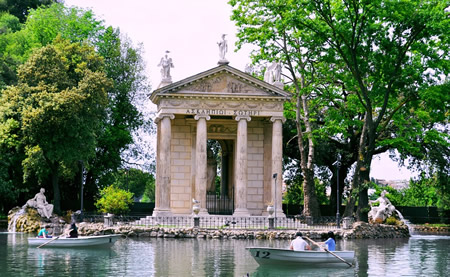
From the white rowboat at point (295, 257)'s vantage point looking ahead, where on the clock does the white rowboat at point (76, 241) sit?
the white rowboat at point (76, 241) is roughly at 1 o'clock from the white rowboat at point (295, 257).

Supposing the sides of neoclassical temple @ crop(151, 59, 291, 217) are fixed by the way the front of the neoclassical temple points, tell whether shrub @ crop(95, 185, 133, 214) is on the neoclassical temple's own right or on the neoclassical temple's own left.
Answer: on the neoclassical temple's own right

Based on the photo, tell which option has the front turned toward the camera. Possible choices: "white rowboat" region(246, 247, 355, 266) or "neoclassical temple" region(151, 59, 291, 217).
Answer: the neoclassical temple

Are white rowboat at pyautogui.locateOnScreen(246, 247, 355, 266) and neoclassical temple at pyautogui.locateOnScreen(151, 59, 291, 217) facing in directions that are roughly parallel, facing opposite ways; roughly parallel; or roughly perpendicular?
roughly perpendicular

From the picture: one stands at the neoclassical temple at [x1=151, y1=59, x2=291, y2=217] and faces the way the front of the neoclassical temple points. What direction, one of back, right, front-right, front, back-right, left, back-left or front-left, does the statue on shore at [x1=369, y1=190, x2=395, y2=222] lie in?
left

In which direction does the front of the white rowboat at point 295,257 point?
to the viewer's left

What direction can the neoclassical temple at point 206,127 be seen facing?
toward the camera

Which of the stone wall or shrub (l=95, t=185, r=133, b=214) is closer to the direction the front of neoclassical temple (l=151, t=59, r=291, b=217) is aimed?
the stone wall

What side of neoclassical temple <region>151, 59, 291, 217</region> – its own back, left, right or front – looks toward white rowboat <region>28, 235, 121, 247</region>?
front

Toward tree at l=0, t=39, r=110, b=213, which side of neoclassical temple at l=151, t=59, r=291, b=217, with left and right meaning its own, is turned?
right

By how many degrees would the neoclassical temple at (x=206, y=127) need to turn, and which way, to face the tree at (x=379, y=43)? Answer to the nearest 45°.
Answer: approximately 45° to its left
